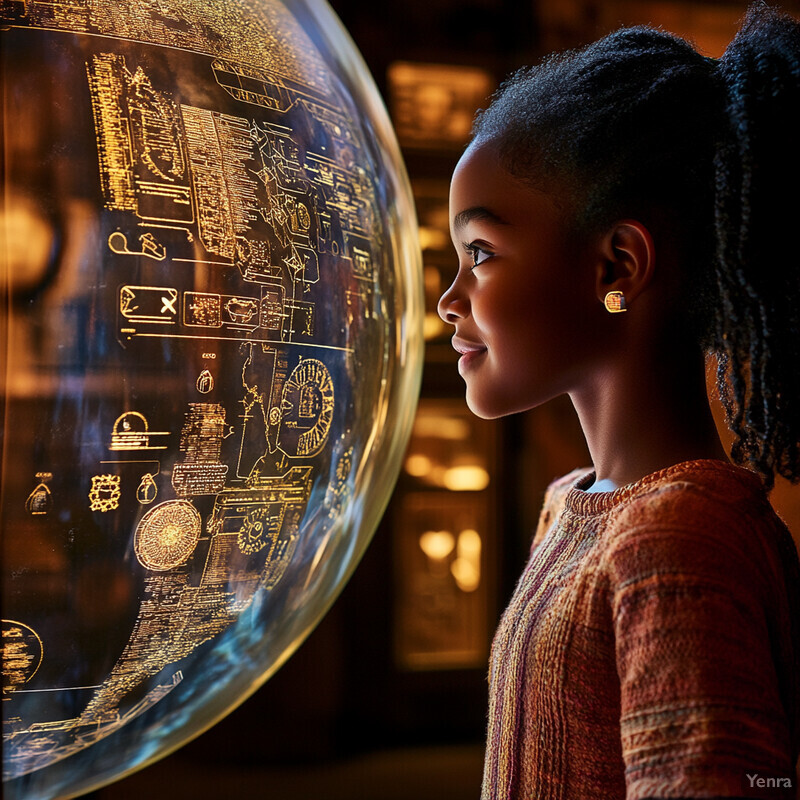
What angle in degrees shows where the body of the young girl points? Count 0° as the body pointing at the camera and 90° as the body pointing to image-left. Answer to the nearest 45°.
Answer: approximately 90°
